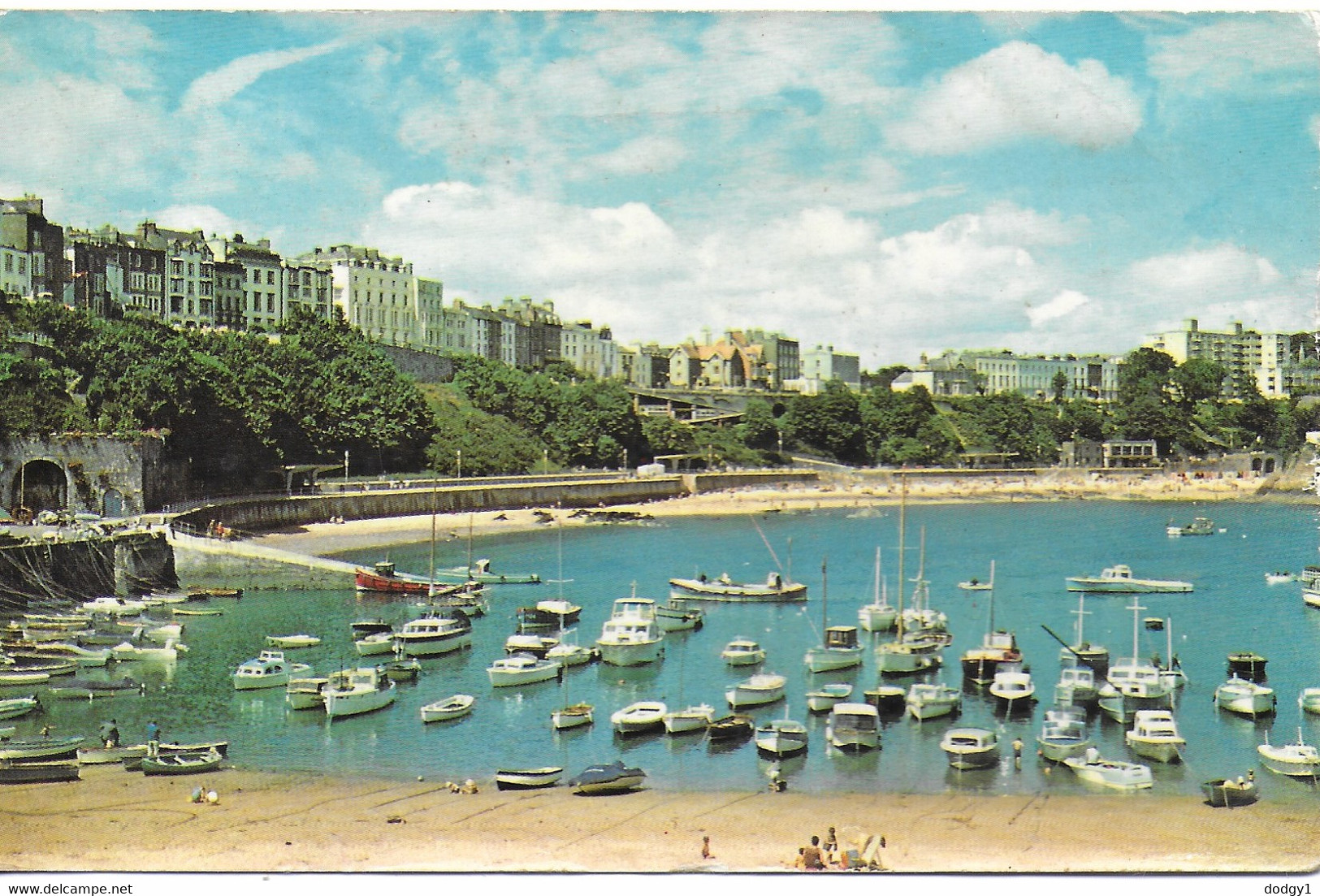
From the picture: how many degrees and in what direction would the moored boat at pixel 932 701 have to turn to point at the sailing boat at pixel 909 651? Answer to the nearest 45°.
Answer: approximately 135° to its right

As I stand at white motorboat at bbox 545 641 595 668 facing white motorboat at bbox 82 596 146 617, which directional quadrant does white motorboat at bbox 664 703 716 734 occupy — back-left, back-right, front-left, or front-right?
back-left

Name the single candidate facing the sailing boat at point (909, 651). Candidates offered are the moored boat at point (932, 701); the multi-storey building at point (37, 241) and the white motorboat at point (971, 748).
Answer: the multi-storey building

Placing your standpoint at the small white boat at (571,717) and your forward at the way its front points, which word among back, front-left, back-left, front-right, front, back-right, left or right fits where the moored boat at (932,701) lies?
back-left

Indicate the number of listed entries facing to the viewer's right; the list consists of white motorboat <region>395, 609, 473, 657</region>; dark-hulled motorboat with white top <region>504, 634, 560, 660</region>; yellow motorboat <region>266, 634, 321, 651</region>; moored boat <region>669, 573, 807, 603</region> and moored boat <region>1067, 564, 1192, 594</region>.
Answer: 2

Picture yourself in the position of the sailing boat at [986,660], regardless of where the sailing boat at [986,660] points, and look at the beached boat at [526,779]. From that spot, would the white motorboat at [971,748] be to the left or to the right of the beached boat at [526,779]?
left

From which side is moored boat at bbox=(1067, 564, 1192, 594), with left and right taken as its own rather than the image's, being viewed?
left

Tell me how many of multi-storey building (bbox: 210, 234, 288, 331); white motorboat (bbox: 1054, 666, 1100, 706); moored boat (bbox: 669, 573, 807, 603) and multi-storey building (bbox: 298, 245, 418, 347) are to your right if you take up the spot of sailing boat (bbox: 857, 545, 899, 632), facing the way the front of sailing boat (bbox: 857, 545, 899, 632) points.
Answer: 3

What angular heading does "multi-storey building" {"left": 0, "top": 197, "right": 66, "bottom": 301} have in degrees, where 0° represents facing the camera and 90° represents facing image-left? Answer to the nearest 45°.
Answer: approximately 315°

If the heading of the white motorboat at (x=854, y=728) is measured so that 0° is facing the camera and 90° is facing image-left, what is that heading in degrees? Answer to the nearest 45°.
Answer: approximately 0°
